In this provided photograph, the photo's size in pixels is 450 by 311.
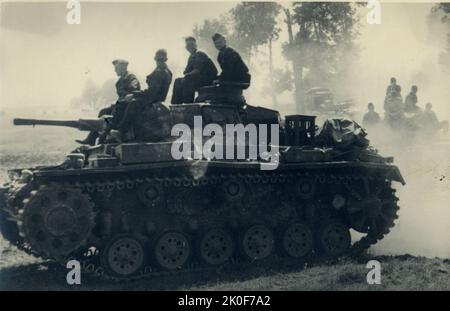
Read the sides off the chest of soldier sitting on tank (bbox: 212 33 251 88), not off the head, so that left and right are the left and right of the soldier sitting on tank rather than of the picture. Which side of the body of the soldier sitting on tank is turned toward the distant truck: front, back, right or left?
right

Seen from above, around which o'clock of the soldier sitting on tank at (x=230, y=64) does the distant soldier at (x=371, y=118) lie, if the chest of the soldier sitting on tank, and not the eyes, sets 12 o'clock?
The distant soldier is roughly at 4 o'clock from the soldier sitting on tank.

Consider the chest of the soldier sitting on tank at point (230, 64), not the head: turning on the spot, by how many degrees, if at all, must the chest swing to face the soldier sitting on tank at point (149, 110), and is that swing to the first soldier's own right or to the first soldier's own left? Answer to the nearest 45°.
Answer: approximately 45° to the first soldier's own left

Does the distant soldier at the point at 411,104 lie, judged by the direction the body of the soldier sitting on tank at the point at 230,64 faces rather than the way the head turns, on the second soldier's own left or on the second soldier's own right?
on the second soldier's own right

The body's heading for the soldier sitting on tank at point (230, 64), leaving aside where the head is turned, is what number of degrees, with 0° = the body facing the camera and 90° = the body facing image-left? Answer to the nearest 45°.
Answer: approximately 90°

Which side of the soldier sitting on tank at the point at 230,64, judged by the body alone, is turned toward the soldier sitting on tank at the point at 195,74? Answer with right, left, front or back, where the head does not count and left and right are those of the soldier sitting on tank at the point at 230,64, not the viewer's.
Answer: front
